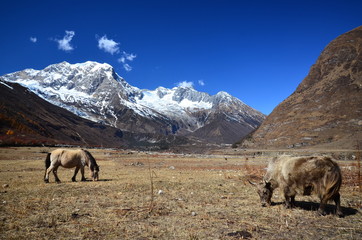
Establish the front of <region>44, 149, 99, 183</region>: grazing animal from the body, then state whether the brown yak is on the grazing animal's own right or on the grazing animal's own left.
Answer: on the grazing animal's own right

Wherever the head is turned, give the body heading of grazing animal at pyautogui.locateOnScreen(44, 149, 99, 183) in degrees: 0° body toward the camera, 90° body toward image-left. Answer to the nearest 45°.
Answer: approximately 270°
